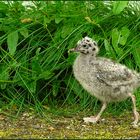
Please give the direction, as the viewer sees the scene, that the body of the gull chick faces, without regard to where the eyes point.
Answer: to the viewer's left
